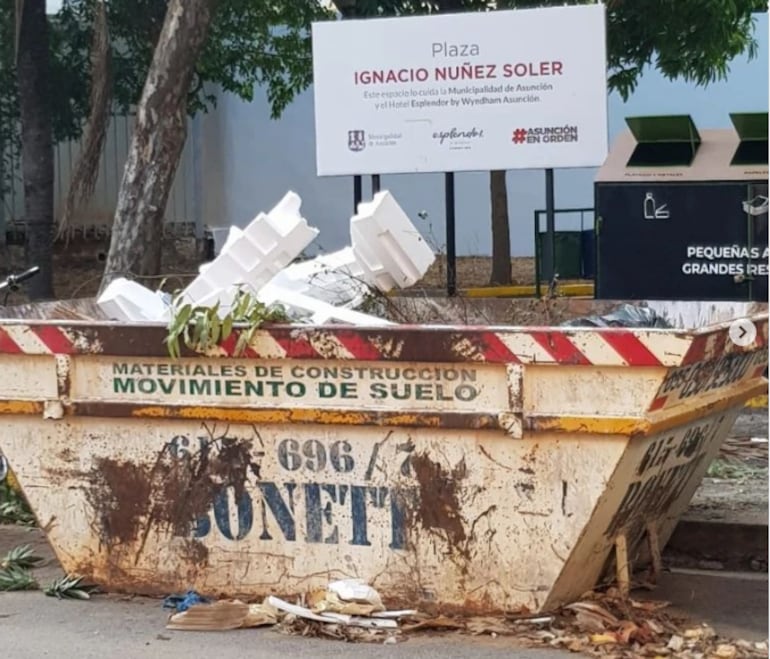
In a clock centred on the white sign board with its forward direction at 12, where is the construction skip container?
The construction skip container is roughly at 12 o'clock from the white sign board.

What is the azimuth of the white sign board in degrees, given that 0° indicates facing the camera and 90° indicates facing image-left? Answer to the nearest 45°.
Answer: approximately 0°

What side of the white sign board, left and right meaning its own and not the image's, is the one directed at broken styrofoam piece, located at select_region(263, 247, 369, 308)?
front

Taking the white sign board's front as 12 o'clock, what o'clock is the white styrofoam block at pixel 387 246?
The white styrofoam block is roughly at 12 o'clock from the white sign board.

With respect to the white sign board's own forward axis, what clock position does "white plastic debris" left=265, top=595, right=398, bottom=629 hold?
The white plastic debris is roughly at 12 o'clock from the white sign board.

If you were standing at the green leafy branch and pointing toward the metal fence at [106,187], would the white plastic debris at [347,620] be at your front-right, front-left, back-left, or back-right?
back-right

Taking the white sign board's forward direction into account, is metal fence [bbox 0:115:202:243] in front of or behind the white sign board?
behind

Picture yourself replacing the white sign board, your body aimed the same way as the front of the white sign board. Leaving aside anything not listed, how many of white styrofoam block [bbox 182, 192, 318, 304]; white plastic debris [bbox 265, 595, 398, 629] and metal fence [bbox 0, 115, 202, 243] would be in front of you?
2

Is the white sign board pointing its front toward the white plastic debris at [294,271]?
yes

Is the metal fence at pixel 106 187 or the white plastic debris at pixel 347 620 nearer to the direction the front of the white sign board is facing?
the white plastic debris

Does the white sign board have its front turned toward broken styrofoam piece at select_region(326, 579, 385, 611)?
yes

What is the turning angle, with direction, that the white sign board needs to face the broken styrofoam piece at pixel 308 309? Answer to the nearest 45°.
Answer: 0° — it already faces it
